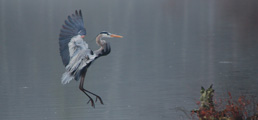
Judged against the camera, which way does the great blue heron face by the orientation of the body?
to the viewer's right
